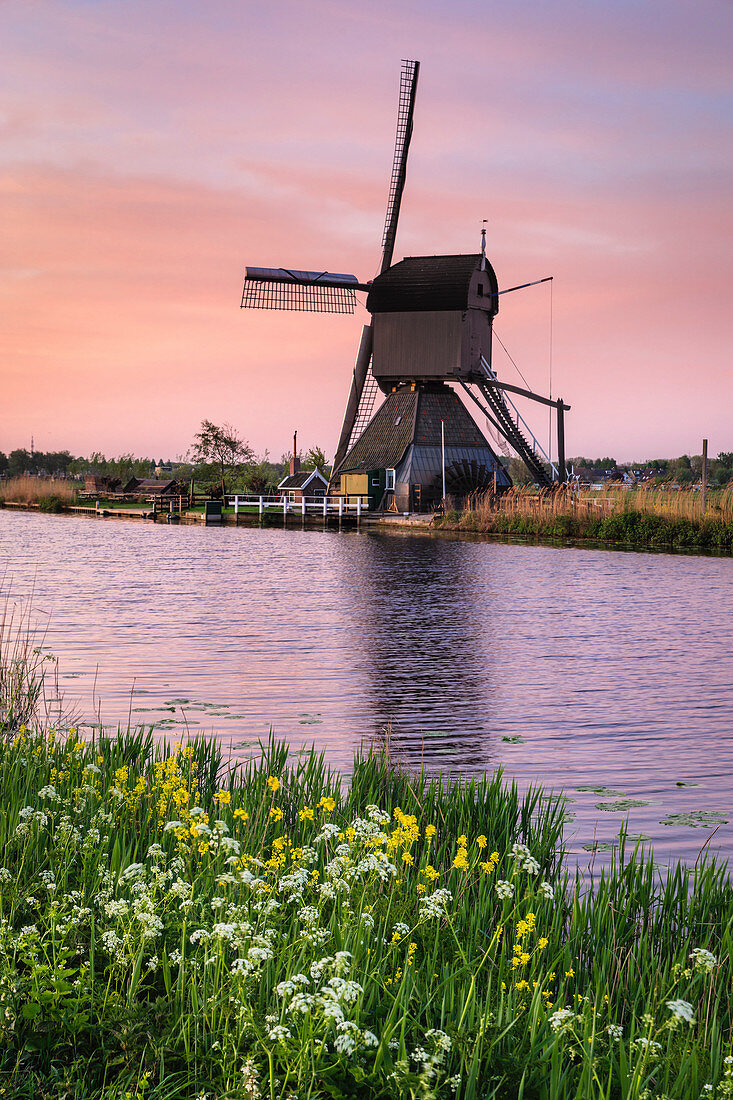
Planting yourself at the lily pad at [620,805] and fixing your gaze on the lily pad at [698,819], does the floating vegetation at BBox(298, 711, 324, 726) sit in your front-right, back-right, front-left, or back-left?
back-left

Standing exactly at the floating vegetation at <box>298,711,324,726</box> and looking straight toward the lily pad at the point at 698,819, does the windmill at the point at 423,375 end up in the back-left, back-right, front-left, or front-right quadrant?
back-left

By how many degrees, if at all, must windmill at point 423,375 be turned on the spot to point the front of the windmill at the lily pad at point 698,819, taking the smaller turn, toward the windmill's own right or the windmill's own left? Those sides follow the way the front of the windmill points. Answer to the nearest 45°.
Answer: approximately 135° to the windmill's own left

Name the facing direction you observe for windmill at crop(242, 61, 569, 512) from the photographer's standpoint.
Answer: facing away from the viewer and to the left of the viewer

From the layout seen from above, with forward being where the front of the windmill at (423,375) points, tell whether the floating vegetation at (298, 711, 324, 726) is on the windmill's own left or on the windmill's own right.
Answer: on the windmill's own left

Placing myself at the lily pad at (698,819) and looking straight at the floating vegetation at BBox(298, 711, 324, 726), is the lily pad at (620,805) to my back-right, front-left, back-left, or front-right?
front-left

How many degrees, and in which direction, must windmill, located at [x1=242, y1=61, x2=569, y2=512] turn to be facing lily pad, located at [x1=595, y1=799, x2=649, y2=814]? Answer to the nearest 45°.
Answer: approximately 135° to its left
